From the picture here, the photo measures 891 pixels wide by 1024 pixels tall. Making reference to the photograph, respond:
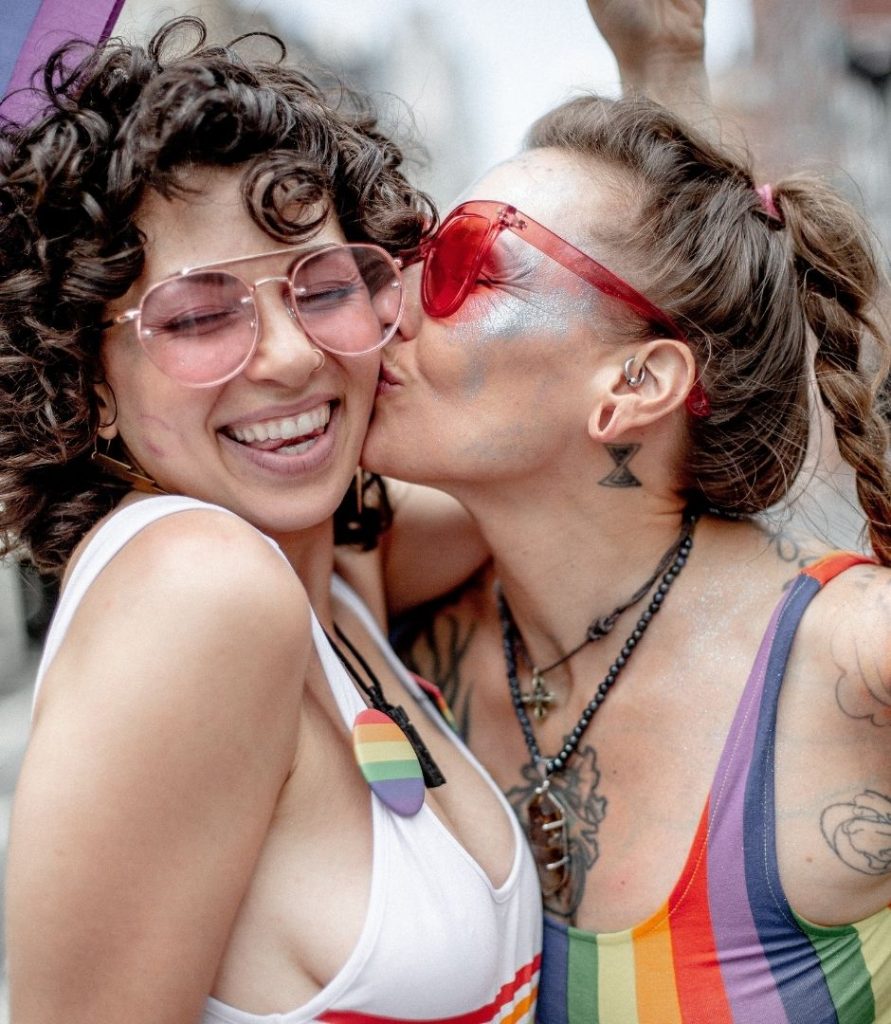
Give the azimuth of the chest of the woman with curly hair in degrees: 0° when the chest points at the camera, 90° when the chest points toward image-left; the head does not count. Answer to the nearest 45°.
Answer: approximately 315°
